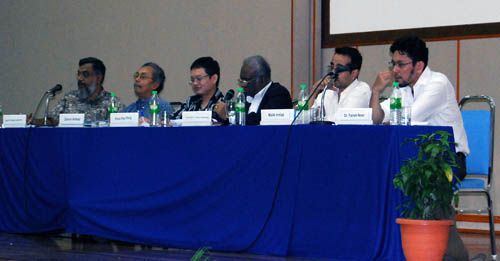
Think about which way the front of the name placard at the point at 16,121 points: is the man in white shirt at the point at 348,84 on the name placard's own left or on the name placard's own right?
on the name placard's own left

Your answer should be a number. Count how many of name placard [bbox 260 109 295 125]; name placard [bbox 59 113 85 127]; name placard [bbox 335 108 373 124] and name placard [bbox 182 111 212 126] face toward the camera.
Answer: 4

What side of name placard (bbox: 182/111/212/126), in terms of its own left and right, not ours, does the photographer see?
front

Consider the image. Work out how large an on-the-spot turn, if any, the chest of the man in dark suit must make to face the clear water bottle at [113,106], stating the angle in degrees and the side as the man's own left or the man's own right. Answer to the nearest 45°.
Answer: approximately 45° to the man's own right

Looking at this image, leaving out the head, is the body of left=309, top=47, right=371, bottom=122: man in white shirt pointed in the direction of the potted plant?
no

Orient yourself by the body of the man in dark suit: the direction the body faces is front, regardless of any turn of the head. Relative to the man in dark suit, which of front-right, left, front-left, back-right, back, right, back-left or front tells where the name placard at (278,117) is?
front-left

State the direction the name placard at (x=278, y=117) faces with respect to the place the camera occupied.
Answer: facing the viewer

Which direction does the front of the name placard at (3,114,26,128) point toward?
toward the camera

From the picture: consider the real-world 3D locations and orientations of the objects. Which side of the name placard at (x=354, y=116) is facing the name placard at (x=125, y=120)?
right

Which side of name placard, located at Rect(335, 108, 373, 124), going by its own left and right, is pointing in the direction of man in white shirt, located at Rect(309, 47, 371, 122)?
back

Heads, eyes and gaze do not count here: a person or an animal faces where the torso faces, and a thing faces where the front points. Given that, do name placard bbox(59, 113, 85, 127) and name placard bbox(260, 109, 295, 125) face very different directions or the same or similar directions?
same or similar directions

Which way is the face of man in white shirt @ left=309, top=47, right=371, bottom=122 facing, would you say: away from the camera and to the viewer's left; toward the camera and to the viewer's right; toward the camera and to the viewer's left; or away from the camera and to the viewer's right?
toward the camera and to the viewer's left

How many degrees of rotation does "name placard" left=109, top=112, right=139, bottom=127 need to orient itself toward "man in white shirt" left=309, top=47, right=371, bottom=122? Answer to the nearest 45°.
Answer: approximately 90° to its left
